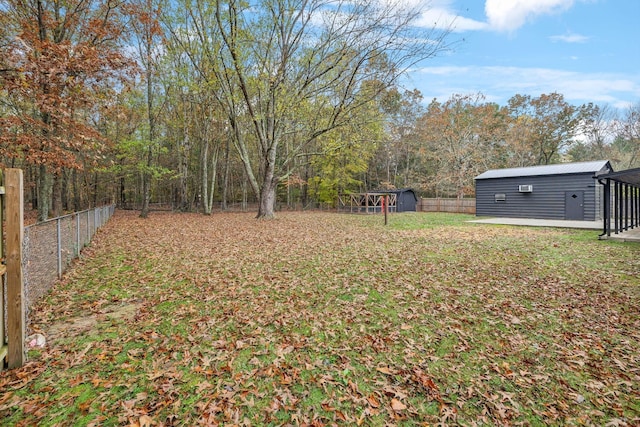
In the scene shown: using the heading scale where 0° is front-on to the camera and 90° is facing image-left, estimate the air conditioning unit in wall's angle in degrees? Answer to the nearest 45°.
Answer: approximately 0°

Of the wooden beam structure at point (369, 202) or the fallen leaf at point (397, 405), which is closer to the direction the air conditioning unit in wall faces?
the fallen leaf

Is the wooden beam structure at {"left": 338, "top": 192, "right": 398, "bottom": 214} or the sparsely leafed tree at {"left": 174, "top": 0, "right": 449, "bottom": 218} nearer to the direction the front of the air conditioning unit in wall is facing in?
the sparsely leafed tree

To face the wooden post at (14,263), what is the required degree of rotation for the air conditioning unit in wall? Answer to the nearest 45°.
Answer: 0° — it already faces it

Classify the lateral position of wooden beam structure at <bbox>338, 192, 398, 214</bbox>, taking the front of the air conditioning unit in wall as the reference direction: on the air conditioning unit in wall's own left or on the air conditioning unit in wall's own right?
on the air conditioning unit in wall's own right

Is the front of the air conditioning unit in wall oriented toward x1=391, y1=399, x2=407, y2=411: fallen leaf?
yes

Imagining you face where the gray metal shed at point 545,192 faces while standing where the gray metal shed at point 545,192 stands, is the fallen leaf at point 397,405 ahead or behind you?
ahead

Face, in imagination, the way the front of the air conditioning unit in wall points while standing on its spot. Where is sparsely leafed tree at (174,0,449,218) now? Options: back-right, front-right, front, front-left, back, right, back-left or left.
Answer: front-right

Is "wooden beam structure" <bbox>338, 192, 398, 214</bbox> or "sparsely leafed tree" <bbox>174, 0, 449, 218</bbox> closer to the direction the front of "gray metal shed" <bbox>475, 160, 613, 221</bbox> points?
the sparsely leafed tree

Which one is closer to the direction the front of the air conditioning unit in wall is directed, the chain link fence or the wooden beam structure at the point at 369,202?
the chain link fence

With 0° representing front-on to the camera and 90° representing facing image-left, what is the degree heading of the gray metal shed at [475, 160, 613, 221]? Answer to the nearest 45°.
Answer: approximately 0°

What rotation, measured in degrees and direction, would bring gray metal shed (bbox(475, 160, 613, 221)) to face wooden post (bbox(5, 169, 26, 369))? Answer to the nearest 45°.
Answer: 0° — it already faces it

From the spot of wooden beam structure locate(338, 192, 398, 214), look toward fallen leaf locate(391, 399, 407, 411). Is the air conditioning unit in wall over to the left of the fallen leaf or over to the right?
left
